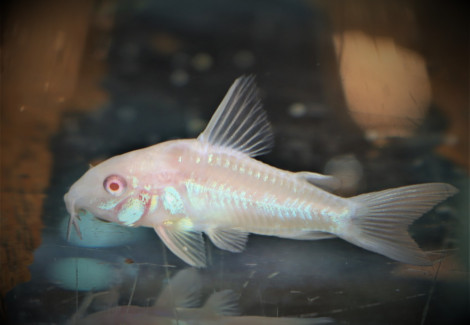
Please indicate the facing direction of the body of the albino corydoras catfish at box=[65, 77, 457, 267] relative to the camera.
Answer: to the viewer's left
